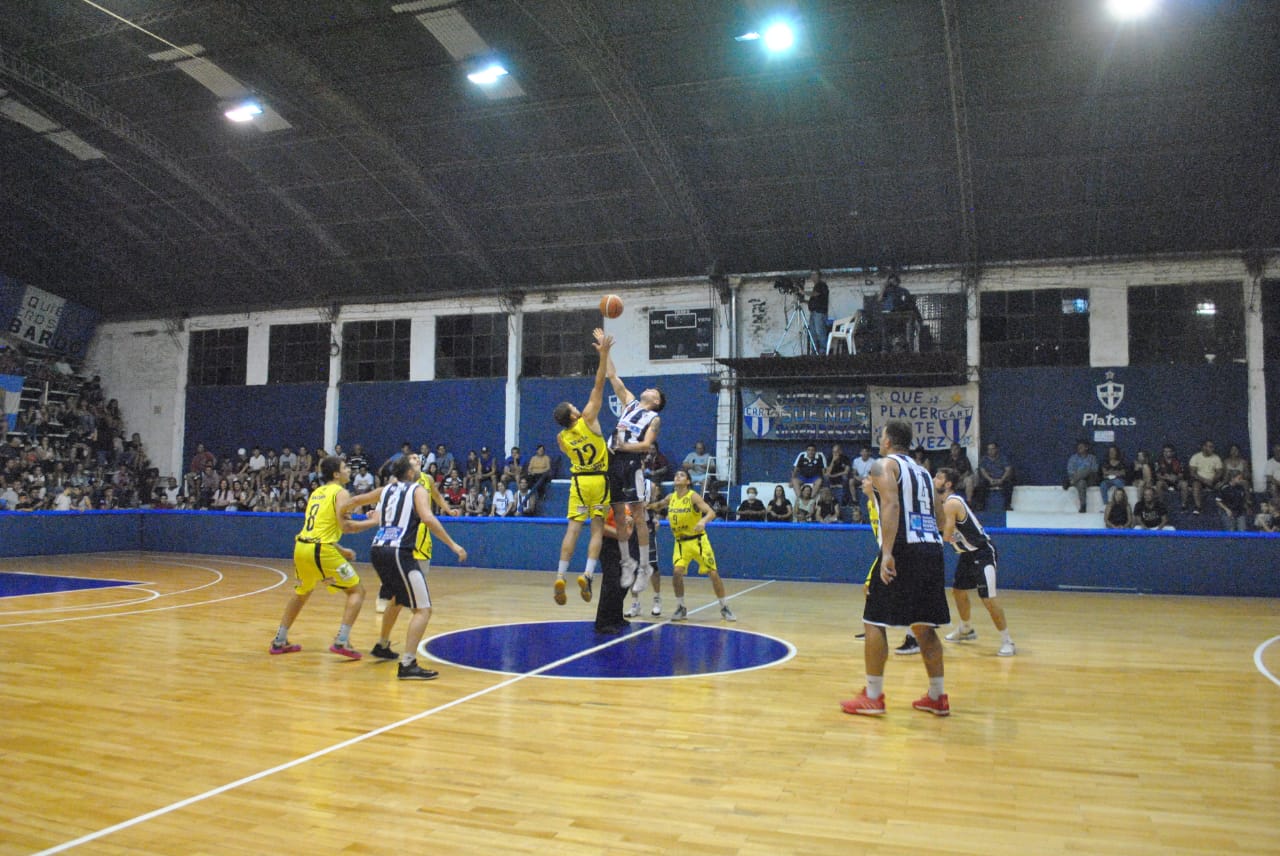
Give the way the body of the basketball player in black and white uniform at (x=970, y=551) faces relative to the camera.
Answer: to the viewer's left

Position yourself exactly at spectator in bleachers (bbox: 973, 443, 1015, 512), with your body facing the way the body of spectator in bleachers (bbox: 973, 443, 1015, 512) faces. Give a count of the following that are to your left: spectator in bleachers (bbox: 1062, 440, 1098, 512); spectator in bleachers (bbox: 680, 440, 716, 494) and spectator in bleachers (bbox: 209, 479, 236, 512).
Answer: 1

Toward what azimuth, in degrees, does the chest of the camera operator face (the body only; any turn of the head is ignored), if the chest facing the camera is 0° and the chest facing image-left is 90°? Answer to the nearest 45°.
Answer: approximately 90°

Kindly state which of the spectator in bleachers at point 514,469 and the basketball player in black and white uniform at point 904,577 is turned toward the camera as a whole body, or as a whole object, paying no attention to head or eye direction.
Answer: the spectator in bleachers

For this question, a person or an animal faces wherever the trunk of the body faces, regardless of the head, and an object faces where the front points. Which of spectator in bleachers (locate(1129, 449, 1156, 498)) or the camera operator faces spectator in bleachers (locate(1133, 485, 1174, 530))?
spectator in bleachers (locate(1129, 449, 1156, 498))

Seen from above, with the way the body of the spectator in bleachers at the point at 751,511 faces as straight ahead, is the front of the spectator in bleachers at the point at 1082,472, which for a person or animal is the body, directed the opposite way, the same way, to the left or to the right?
the same way

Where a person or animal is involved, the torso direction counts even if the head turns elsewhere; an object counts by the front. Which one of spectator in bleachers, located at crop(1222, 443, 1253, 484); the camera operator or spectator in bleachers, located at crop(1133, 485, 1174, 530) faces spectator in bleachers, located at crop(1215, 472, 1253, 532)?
spectator in bleachers, located at crop(1222, 443, 1253, 484)

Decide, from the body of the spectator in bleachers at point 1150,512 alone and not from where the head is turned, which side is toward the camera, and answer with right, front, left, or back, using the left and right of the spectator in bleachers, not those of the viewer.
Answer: front

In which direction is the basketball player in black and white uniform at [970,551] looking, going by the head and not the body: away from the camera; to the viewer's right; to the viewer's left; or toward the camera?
to the viewer's left

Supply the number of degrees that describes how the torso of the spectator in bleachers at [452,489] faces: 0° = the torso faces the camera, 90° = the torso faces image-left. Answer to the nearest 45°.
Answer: approximately 0°

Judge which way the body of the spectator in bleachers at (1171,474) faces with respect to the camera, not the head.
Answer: toward the camera

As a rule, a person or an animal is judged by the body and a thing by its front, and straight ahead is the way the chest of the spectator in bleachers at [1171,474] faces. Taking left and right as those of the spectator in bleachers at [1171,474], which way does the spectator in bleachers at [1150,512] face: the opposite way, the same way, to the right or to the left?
the same way

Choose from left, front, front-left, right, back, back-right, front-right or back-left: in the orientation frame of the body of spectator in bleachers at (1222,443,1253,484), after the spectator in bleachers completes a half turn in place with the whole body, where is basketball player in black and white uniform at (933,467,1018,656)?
back
